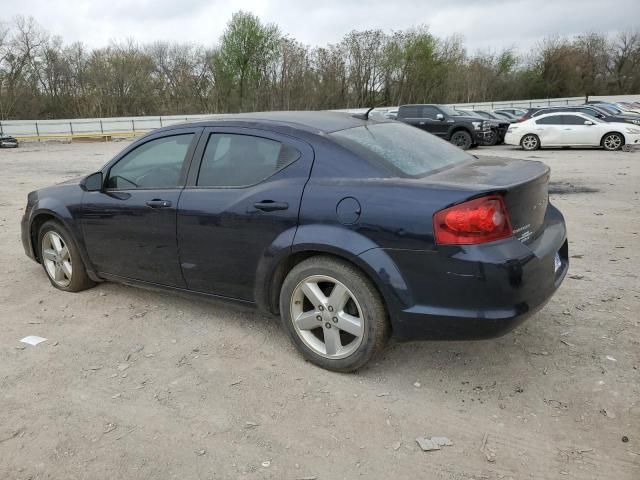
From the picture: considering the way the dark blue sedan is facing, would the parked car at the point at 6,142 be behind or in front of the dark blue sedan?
in front

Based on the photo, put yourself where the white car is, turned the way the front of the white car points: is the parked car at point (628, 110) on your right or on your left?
on your left

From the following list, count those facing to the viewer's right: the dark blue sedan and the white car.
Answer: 1

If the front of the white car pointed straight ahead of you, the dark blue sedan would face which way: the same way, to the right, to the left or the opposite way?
the opposite way

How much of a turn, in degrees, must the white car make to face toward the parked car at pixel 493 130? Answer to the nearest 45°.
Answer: approximately 135° to its left

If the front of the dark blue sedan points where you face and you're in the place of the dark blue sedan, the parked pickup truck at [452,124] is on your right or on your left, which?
on your right

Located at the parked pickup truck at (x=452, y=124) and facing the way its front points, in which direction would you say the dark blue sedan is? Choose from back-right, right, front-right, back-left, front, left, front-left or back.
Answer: front-right

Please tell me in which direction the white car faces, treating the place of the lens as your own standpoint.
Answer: facing to the right of the viewer

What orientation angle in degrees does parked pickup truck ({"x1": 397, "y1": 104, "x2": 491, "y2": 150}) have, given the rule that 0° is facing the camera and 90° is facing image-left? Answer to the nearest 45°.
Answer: approximately 315°

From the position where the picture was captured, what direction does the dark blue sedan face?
facing away from the viewer and to the left of the viewer

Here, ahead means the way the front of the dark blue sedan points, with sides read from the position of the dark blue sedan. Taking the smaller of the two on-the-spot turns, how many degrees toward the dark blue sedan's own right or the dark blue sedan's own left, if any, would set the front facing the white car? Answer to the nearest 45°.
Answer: approximately 90° to the dark blue sedan's own right

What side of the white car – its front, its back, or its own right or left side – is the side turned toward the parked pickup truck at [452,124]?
back

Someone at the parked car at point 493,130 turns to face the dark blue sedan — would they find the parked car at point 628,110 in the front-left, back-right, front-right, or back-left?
back-left

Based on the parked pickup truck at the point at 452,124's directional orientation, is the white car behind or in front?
in front

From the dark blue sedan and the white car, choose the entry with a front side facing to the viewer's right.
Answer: the white car
